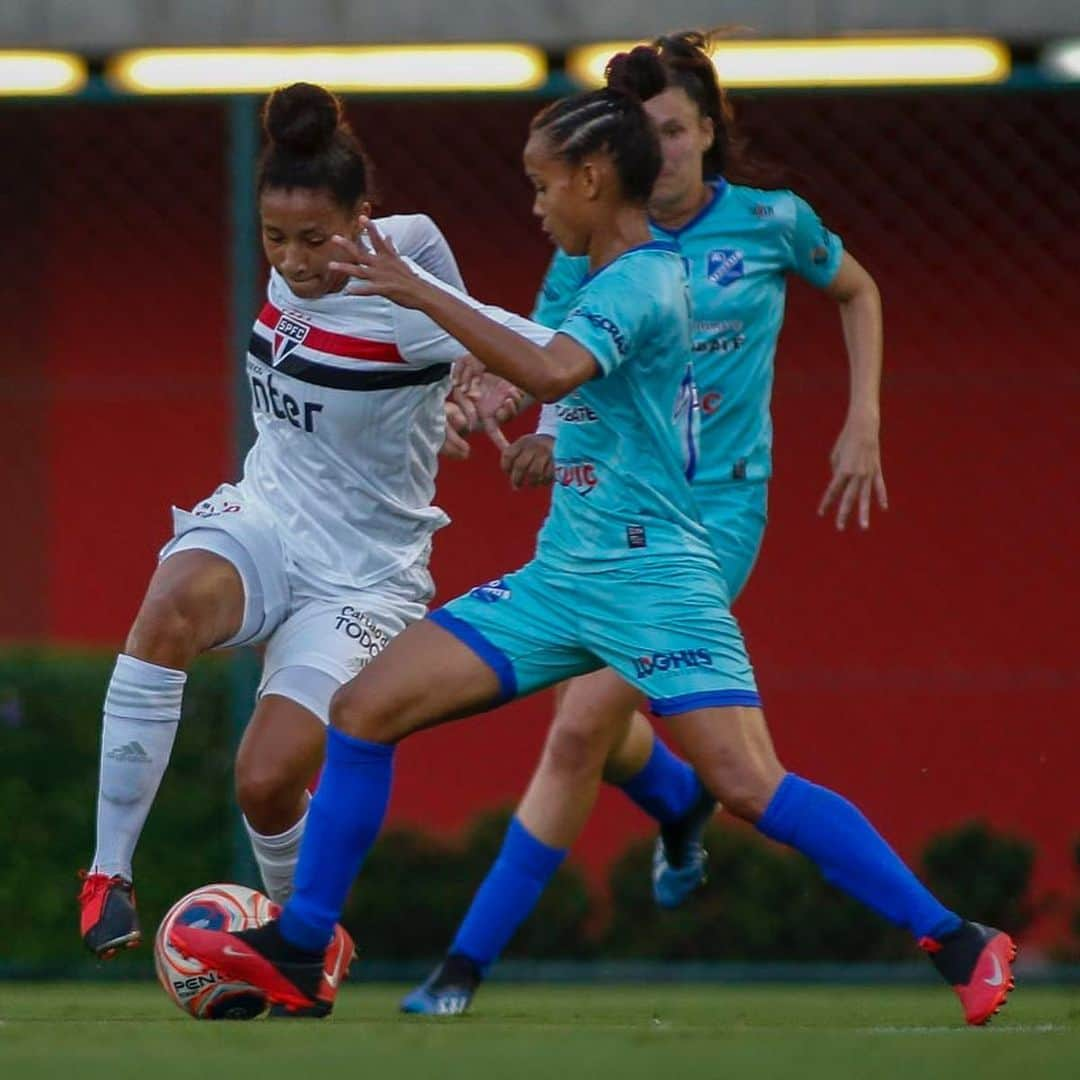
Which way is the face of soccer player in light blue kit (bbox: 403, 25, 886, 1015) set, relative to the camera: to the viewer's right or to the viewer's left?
to the viewer's left

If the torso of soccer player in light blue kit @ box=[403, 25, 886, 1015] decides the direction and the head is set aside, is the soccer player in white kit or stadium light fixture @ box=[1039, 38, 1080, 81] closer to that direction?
the soccer player in white kit

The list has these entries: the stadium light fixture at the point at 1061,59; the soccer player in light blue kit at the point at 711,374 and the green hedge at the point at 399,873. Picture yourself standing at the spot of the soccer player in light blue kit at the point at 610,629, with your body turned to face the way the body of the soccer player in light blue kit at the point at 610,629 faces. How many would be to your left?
0

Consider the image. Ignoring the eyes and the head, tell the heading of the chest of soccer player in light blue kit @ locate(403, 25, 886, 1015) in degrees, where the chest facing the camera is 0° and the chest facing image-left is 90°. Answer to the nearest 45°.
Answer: approximately 45°

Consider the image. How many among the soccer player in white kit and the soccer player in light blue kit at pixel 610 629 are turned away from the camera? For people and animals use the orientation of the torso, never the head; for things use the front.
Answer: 0

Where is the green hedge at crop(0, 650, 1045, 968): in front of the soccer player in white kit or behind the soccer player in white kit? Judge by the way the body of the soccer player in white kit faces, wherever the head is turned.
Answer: behind

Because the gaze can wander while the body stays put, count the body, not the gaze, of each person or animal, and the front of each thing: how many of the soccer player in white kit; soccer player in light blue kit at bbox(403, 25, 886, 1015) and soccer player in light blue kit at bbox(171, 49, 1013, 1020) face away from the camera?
0

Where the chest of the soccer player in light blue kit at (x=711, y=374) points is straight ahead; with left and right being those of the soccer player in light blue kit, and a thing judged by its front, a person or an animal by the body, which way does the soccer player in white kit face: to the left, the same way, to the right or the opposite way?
the same way

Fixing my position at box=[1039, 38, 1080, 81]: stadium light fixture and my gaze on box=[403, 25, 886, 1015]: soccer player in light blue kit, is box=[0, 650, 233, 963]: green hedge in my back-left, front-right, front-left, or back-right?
front-right

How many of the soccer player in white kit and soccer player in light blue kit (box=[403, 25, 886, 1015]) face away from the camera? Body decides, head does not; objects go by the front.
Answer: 0

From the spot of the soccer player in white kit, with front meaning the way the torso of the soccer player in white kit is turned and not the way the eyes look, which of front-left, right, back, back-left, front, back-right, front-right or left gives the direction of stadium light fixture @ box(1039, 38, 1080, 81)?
back

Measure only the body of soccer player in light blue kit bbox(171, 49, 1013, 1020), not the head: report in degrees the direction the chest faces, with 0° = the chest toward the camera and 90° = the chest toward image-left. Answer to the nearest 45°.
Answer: approximately 90°

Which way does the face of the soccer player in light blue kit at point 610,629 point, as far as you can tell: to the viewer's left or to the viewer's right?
to the viewer's left
